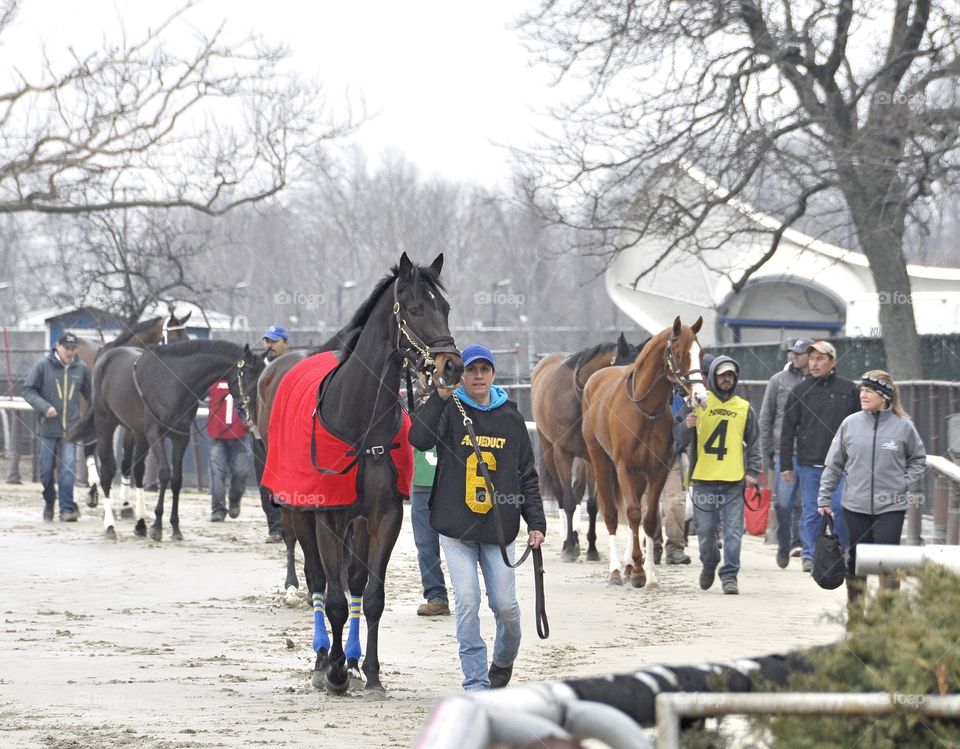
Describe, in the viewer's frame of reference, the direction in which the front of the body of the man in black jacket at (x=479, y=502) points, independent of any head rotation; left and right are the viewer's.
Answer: facing the viewer

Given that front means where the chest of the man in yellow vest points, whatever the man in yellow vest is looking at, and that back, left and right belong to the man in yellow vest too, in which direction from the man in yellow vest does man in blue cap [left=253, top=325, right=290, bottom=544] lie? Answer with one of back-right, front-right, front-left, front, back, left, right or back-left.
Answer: right

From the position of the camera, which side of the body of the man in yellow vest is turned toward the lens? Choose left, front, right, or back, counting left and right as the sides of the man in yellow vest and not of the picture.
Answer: front

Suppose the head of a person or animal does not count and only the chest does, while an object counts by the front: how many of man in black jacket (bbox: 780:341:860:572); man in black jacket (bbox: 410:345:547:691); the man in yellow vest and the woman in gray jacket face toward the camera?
4

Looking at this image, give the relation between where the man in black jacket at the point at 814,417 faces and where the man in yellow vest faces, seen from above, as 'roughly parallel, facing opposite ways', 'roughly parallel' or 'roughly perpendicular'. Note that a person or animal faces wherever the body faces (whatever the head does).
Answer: roughly parallel

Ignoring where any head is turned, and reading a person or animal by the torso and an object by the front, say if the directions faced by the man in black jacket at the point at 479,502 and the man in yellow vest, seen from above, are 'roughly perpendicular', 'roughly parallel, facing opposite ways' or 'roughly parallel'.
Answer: roughly parallel

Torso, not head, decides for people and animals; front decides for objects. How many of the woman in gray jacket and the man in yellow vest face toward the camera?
2

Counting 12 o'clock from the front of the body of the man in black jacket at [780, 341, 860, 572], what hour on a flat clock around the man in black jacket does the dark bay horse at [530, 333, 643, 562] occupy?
The dark bay horse is roughly at 4 o'clock from the man in black jacket.

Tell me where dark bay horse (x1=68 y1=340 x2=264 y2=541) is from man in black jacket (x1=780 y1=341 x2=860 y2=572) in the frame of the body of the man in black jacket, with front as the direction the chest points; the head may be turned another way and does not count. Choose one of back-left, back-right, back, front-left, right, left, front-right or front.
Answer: right
